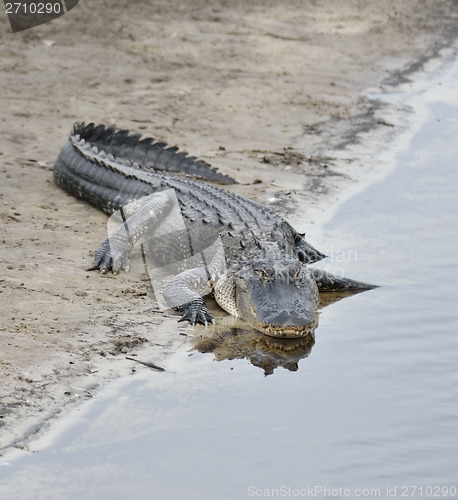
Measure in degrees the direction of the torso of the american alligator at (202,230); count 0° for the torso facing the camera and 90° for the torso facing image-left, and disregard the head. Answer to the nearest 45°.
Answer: approximately 315°
